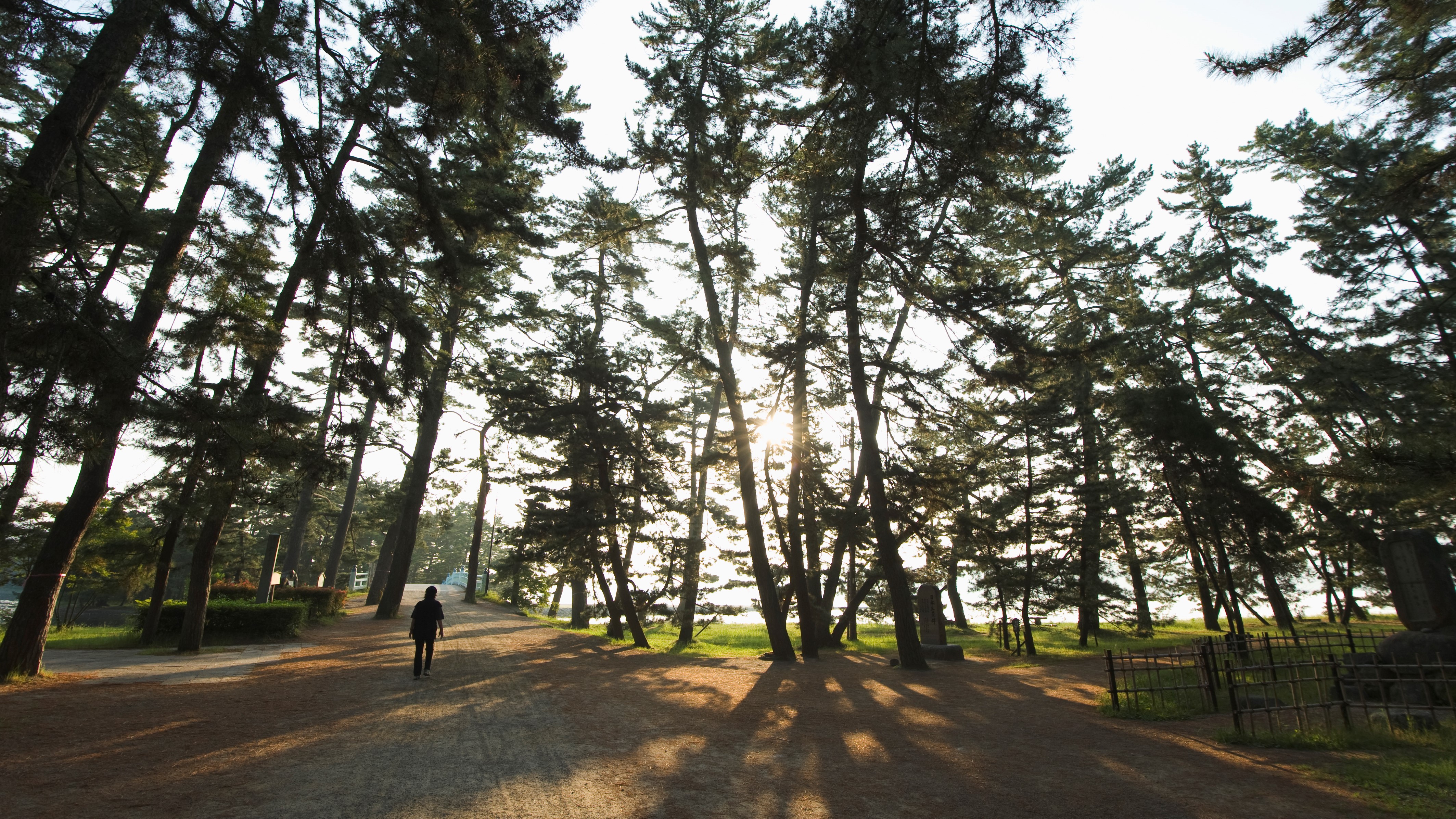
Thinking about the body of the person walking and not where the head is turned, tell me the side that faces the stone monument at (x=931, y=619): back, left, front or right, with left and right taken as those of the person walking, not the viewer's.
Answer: right

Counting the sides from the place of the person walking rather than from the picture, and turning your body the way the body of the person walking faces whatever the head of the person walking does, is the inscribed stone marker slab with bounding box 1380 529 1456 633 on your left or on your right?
on your right

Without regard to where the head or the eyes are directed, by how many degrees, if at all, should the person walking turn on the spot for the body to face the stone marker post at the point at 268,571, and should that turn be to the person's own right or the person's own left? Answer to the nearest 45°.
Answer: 0° — they already face it

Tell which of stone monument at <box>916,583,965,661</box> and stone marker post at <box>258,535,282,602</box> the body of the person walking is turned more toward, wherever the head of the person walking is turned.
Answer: the stone marker post

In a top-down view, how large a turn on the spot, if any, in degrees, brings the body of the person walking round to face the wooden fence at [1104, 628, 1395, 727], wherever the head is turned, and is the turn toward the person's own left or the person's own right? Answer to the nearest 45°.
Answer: approximately 135° to the person's own right

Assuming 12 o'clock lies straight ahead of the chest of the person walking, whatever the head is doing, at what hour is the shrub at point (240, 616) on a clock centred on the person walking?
The shrub is roughly at 11 o'clock from the person walking.

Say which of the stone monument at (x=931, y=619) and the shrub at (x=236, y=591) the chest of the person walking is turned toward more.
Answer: the shrub

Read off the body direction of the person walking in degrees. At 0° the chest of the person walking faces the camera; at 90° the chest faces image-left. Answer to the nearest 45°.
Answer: approximately 180°

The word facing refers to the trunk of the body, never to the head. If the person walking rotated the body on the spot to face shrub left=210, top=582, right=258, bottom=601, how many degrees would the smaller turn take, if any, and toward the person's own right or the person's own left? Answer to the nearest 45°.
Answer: approximately 45° to the person's own left

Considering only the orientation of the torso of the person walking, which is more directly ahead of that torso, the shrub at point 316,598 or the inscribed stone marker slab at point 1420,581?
the shrub
